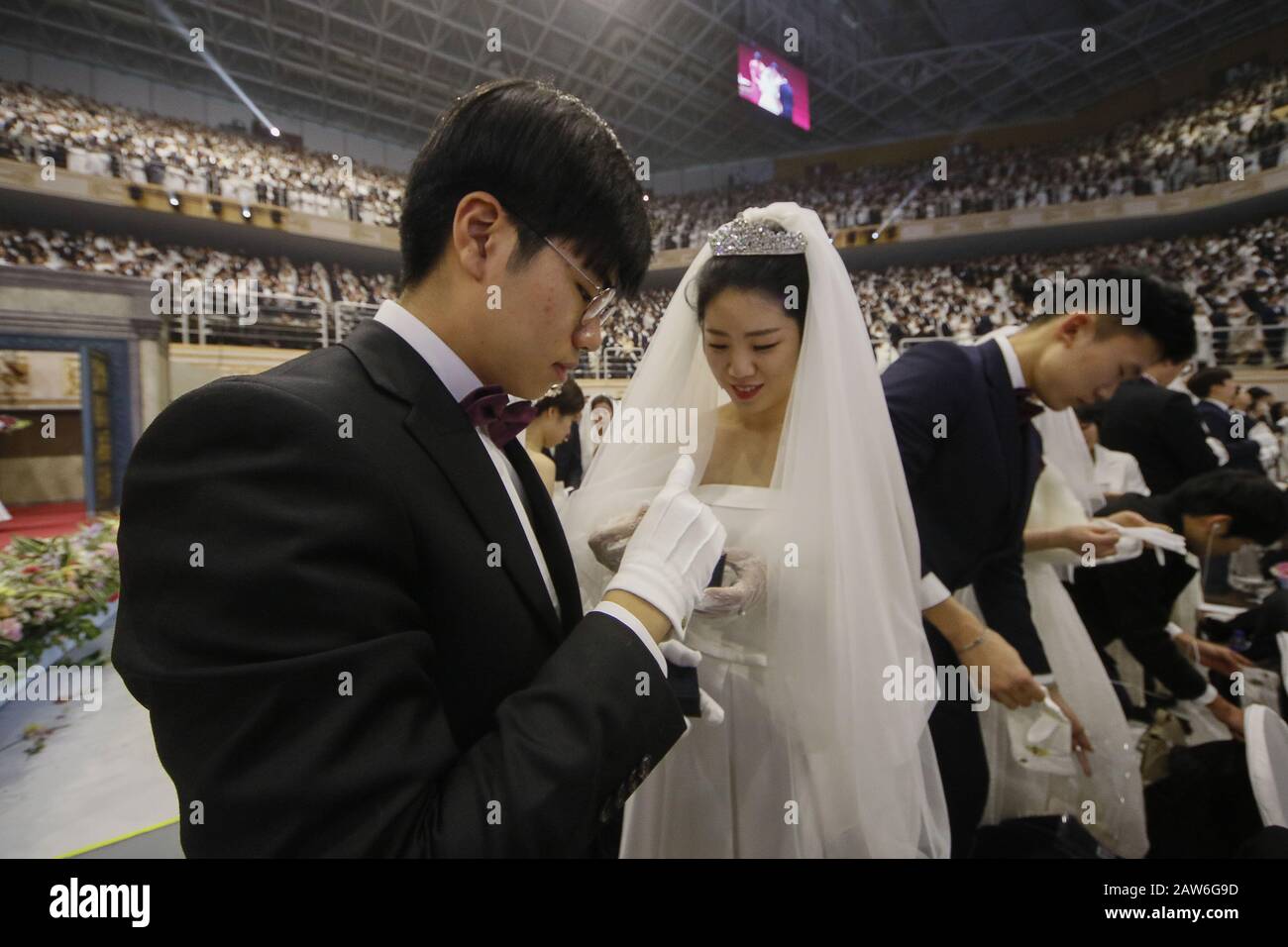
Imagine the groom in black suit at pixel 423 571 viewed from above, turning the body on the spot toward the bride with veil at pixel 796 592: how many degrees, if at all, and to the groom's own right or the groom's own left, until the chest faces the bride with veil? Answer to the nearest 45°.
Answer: approximately 45° to the groom's own left

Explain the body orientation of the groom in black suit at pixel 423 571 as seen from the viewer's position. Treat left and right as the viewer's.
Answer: facing to the right of the viewer

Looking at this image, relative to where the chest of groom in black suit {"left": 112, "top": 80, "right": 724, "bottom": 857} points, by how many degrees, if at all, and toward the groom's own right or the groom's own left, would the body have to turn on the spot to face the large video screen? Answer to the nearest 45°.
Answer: approximately 45° to the groom's own left

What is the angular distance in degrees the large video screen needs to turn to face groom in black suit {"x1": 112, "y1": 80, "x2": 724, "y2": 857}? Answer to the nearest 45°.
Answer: approximately 45° to its right

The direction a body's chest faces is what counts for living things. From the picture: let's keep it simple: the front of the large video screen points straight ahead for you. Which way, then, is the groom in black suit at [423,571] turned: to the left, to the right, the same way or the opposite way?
to the left

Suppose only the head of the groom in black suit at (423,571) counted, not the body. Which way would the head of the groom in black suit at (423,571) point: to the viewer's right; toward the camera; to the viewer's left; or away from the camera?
to the viewer's right
